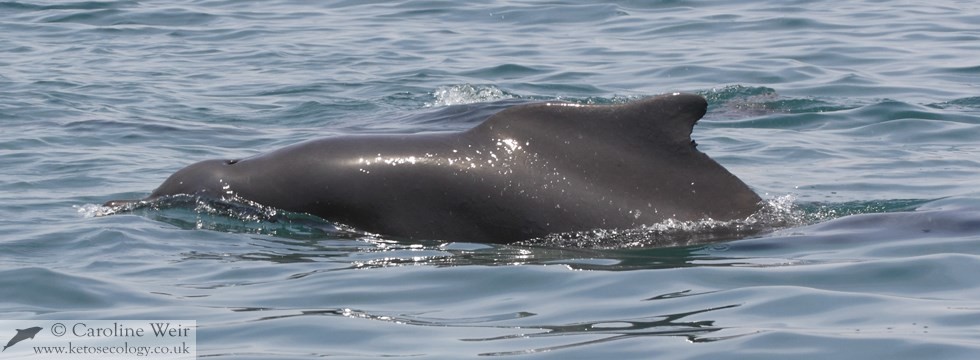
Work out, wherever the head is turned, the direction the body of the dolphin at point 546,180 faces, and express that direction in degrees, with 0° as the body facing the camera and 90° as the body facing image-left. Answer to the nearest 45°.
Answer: approximately 90°
